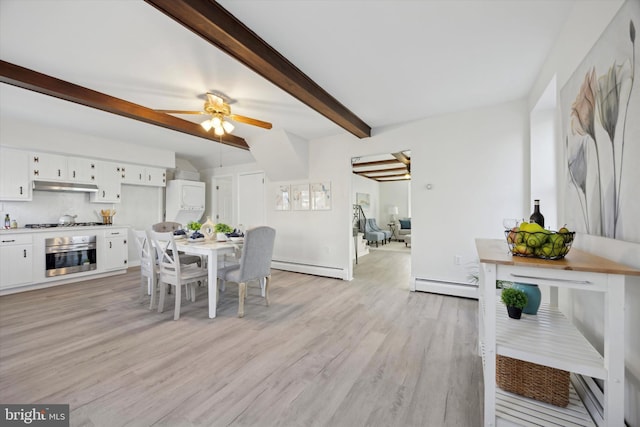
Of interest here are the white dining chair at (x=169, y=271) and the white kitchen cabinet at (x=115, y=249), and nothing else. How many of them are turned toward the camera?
1

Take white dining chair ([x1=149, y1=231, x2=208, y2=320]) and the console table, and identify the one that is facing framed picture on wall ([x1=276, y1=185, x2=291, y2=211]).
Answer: the white dining chair

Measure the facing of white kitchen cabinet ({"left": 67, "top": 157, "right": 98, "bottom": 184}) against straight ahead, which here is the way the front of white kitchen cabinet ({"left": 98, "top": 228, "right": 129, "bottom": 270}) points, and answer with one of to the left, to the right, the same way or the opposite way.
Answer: the same way

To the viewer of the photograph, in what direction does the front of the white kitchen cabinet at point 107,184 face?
facing the viewer

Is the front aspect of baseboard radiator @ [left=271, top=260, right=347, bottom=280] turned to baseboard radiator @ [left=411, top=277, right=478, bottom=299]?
no

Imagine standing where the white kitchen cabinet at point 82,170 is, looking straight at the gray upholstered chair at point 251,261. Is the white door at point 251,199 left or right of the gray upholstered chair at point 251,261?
left

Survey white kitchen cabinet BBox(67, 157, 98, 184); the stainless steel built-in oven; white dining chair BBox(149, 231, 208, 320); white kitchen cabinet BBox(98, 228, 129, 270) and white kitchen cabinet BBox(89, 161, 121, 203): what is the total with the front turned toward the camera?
4

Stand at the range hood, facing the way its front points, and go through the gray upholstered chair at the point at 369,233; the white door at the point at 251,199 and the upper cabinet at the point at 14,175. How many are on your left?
2

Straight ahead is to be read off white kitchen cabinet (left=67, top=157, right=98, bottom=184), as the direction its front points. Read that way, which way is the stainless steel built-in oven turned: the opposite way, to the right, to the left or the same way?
the same way

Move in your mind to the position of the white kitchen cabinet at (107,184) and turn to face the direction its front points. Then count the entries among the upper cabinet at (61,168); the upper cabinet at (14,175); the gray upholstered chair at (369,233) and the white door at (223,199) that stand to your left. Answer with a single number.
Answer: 2

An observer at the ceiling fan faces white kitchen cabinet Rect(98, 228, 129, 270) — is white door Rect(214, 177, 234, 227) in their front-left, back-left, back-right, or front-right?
front-right

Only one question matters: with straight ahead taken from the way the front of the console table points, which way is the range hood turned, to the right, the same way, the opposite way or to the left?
to the left

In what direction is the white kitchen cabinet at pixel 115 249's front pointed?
toward the camera

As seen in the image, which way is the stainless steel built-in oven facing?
toward the camera

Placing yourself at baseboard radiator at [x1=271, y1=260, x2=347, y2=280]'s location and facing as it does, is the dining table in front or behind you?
in front

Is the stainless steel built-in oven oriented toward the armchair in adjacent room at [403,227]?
no

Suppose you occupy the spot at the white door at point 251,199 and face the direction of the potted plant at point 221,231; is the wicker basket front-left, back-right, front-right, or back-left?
front-left

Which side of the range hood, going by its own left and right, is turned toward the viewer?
front
